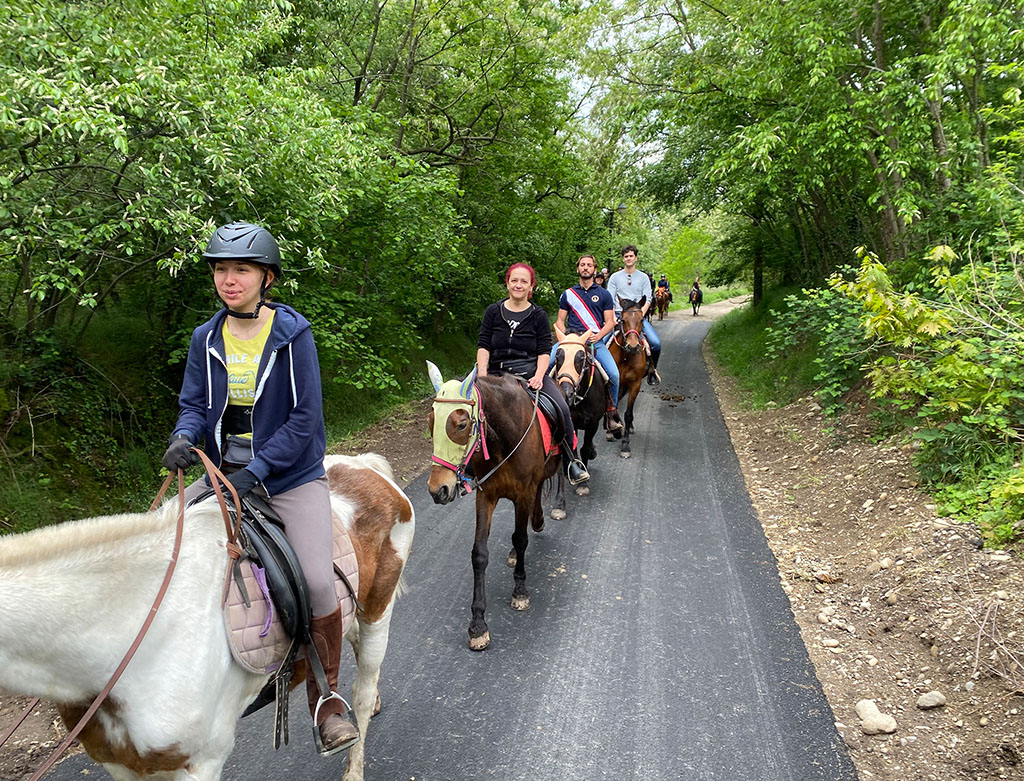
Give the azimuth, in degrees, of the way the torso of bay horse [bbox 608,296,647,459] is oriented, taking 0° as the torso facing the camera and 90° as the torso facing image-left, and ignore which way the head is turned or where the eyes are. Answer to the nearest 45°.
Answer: approximately 0°

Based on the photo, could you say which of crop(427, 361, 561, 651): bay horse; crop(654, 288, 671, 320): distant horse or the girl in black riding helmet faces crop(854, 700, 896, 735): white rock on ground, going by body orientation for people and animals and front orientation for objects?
the distant horse

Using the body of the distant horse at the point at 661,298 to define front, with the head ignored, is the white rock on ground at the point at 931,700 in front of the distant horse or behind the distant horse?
in front

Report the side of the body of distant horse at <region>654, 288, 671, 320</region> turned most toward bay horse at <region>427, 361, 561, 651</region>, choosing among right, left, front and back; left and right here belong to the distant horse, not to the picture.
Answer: front

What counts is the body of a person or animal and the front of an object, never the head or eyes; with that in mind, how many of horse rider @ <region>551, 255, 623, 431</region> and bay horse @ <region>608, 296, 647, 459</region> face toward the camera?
2

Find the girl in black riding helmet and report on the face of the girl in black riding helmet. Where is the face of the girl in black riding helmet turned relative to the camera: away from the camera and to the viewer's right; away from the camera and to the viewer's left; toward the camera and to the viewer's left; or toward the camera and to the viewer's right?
toward the camera and to the viewer's left

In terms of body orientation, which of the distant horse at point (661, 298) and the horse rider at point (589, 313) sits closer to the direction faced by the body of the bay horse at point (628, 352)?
the horse rider

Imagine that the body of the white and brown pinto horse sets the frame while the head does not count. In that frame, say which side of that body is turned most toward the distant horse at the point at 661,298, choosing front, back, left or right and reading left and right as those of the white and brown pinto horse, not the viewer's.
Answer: back

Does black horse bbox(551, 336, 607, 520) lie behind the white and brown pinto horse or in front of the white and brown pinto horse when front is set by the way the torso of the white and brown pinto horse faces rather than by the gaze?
behind

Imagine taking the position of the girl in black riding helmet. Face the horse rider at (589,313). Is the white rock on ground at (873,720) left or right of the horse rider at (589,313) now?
right
